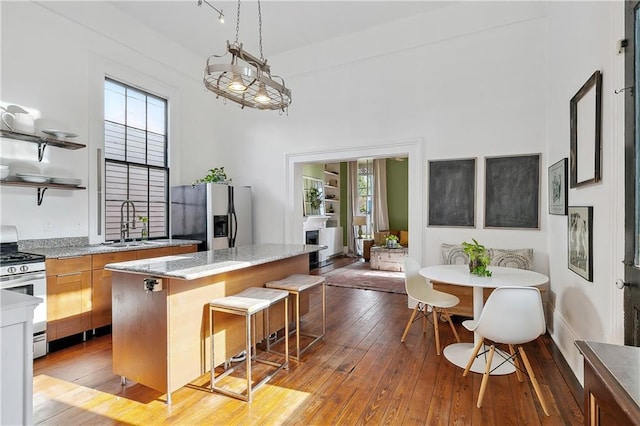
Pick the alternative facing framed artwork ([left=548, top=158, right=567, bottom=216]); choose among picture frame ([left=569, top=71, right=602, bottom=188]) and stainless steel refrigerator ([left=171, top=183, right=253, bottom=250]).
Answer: the stainless steel refrigerator

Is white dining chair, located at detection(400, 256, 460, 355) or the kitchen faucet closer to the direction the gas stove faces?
the white dining chair

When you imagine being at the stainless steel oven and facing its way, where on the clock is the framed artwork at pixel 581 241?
The framed artwork is roughly at 12 o'clock from the stainless steel oven.

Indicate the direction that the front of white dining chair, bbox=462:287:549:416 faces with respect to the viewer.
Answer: facing away from the viewer and to the left of the viewer

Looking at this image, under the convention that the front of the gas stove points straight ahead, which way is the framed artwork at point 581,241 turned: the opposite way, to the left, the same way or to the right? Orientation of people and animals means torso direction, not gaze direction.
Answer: the opposite way

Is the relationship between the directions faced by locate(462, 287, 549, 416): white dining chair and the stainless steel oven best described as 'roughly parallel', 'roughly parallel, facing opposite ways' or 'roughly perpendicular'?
roughly perpendicular

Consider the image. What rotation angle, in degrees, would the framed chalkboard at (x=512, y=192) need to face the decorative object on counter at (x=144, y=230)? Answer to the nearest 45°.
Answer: approximately 45° to its right

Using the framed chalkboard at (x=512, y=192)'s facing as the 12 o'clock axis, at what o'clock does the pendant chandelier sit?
The pendant chandelier is roughly at 1 o'clock from the framed chalkboard.

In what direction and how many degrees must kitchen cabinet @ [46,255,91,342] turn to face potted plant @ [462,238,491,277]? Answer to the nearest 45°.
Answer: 0° — it already faces it

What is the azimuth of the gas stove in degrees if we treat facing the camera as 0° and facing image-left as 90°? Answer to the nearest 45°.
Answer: approximately 315°
